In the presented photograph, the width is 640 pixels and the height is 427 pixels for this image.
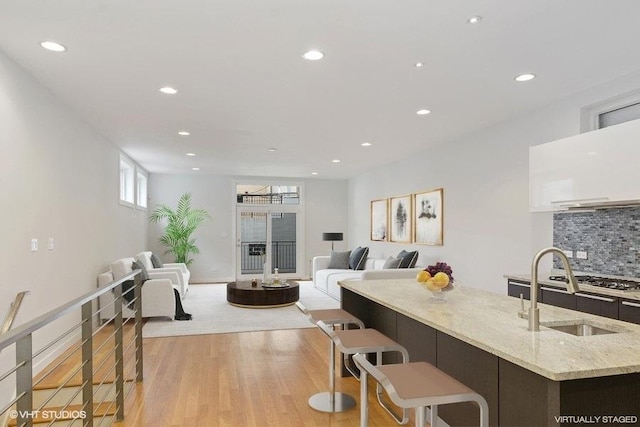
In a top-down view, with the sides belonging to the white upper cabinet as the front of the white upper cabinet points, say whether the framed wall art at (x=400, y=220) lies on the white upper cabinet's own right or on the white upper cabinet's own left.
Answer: on the white upper cabinet's own right

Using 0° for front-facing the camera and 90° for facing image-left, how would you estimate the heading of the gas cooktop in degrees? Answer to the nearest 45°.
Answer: approximately 45°

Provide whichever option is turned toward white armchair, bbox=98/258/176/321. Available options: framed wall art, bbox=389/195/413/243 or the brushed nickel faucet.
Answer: the framed wall art

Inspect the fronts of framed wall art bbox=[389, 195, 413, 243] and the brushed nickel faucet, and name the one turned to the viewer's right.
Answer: the brushed nickel faucet

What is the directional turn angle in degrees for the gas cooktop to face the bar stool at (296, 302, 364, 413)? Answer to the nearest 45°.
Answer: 0° — it already faces it

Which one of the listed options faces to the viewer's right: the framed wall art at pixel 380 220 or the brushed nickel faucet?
the brushed nickel faucet

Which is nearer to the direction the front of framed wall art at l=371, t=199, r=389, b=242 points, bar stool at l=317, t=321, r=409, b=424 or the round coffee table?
the round coffee table

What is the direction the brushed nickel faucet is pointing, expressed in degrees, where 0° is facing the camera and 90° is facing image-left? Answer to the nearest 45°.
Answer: approximately 270°

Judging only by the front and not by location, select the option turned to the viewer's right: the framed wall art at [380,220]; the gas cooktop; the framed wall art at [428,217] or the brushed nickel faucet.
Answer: the brushed nickel faucet

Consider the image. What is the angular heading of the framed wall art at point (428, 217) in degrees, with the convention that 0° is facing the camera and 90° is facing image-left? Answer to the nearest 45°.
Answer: approximately 45°

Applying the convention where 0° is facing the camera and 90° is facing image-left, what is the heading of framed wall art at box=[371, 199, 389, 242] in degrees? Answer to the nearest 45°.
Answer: approximately 45°

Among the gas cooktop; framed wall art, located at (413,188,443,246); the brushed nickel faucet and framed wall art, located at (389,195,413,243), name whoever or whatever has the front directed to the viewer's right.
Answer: the brushed nickel faucet

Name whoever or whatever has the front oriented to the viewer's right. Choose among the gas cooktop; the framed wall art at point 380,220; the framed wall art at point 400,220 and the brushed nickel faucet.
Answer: the brushed nickel faucet
